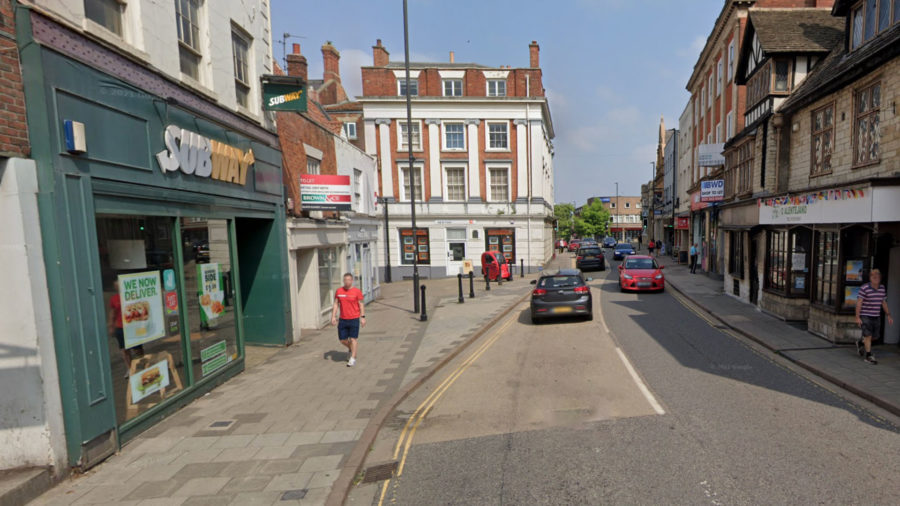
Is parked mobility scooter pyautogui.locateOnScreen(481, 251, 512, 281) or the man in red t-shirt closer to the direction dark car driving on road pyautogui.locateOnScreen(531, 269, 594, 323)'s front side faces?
the parked mobility scooter

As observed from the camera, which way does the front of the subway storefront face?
facing the viewer and to the right of the viewer

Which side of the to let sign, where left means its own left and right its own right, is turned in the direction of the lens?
front

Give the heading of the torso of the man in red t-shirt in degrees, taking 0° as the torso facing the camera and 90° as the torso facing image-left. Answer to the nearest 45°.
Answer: approximately 0°

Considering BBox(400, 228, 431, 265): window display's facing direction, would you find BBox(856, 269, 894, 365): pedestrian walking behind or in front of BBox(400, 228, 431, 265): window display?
in front

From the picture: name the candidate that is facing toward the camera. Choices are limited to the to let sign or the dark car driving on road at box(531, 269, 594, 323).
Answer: the to let sign

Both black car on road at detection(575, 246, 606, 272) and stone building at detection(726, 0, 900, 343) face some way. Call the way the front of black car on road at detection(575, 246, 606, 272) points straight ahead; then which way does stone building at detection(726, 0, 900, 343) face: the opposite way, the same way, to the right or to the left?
to the left

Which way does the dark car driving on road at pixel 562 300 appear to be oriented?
away from the camera

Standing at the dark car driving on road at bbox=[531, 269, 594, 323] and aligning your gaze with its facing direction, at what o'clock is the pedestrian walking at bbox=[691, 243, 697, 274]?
The pedestrian walking is roughly at 1 o'clock from the dark car driving on road.

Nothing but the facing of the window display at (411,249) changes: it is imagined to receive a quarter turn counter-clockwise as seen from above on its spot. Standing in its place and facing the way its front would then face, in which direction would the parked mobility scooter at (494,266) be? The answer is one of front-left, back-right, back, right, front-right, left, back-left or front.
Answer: front-right

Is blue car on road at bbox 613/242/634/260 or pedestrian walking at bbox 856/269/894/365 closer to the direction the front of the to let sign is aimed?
the pedestrian walking

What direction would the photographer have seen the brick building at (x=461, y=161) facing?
facing the viewer
